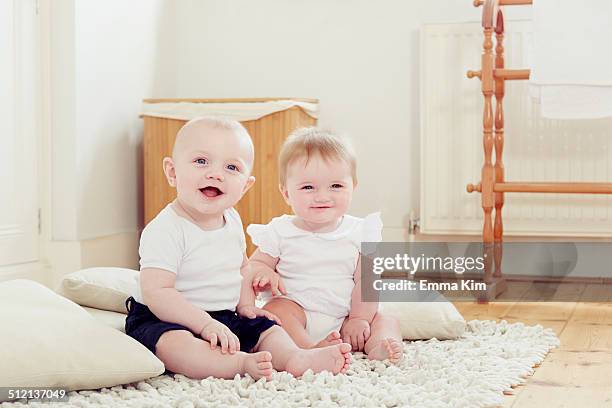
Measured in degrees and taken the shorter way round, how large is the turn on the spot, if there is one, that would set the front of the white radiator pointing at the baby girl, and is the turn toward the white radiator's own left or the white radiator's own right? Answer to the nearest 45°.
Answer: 0° — it already faces them

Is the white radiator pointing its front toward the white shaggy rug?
yes

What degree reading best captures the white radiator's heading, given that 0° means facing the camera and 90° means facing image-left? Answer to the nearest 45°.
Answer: approximately 0°

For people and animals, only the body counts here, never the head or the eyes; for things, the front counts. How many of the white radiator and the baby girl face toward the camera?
2
